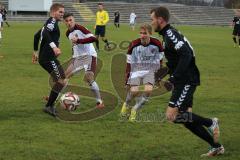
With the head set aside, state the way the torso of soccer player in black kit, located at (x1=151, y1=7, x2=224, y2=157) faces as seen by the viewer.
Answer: to the viewer's left

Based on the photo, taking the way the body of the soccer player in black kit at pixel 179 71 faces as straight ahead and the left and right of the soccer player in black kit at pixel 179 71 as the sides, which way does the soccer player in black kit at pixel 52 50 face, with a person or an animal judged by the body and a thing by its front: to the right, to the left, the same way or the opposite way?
the opposite way

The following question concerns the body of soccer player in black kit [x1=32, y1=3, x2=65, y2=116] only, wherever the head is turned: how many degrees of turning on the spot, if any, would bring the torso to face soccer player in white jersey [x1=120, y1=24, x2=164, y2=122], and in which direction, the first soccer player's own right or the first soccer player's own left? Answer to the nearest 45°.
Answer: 0° — they already face them

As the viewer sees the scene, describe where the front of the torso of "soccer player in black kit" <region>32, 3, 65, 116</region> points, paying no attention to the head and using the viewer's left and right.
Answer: facing to the right of the viewer

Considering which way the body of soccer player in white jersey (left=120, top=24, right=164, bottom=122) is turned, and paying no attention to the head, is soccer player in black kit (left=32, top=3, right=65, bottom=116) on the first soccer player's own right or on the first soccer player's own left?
on the first soccer player's own right

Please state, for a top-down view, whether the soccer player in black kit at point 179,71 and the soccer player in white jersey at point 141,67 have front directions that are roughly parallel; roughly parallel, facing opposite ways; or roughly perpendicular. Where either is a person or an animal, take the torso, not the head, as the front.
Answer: roughly perpendicular
